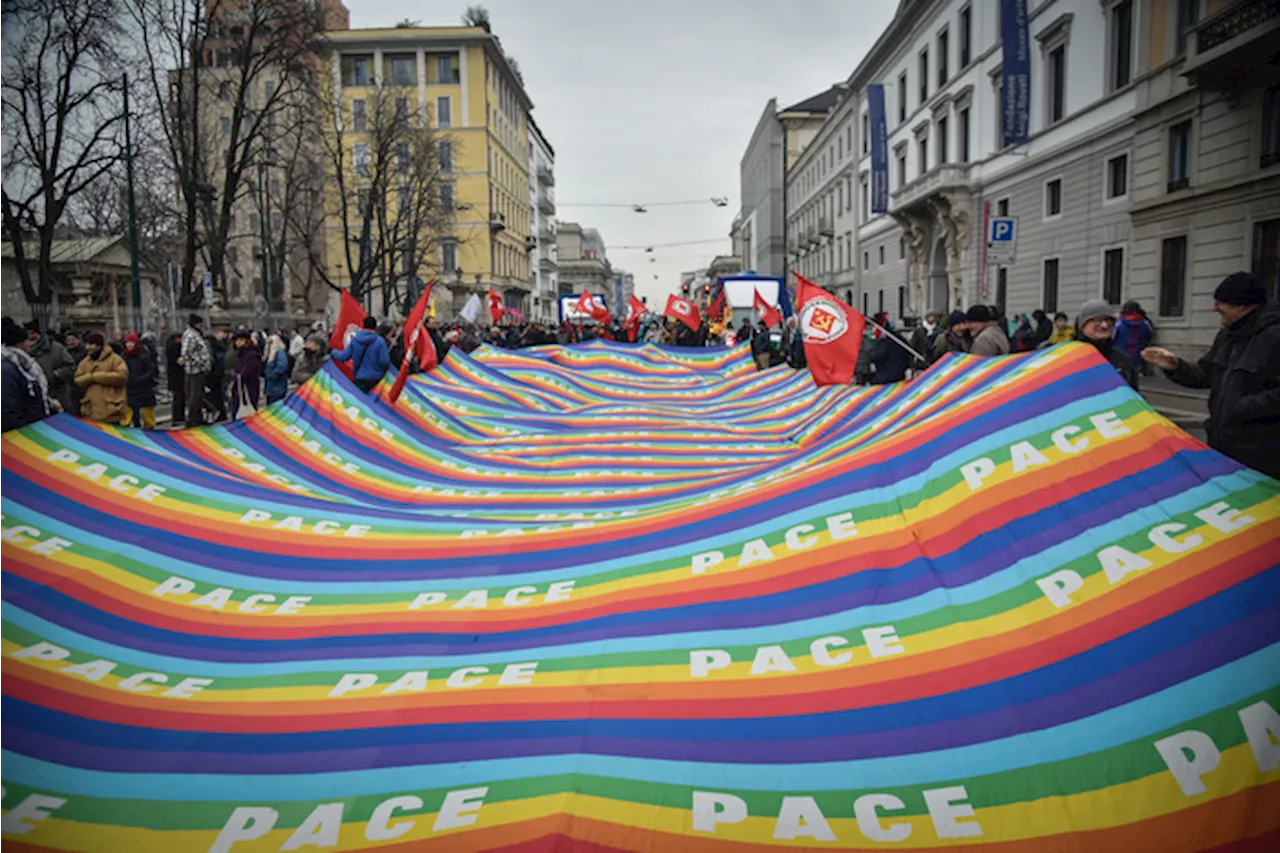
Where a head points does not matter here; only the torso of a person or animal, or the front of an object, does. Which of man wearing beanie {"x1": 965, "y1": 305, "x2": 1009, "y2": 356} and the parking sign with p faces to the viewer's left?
the man wearing beanie

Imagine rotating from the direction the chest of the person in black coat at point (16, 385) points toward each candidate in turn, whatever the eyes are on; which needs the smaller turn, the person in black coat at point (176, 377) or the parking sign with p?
the parking sign with p

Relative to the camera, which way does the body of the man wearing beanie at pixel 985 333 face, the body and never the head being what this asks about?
to the viewer's left

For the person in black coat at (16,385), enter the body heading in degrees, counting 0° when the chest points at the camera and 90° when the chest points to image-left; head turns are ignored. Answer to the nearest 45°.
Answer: approximately 270°

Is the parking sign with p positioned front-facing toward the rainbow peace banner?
yes

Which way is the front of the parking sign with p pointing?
toward the camera
